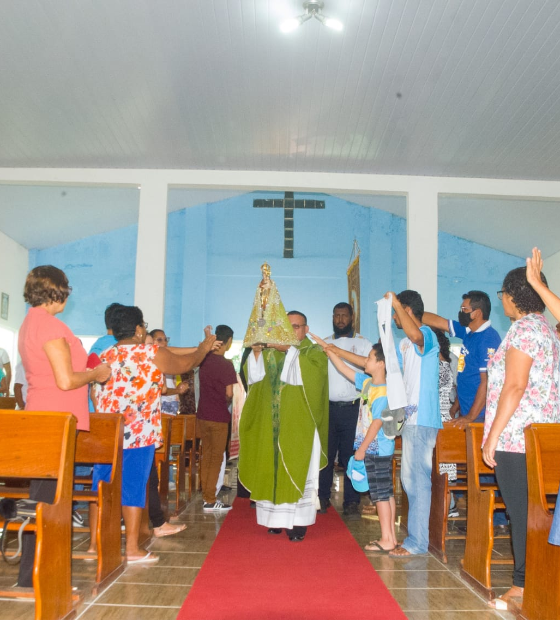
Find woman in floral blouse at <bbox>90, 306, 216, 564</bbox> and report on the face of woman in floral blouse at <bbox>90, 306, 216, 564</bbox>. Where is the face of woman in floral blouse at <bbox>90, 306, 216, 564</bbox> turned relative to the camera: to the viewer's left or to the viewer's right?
to the viewer's right

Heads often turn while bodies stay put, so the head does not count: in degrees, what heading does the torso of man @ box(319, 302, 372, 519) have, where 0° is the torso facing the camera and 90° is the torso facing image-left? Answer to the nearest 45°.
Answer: approximately 0°

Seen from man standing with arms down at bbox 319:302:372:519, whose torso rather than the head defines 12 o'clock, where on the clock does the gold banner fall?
The gold banner is roughly at 6 o'clock from the man standing with arms down.

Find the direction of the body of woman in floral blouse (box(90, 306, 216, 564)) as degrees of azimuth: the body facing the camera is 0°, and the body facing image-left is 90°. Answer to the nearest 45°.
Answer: approximately 225°

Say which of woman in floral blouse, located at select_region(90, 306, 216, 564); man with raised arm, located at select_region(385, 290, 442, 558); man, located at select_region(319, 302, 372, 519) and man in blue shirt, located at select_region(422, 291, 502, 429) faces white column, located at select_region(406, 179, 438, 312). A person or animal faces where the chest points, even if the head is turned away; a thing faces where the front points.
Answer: the woman in floral blouse

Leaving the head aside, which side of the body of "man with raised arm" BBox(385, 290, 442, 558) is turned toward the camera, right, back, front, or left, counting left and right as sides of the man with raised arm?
left

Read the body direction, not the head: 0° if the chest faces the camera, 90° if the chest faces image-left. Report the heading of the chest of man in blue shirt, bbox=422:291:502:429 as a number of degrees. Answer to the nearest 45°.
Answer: approximately 45°

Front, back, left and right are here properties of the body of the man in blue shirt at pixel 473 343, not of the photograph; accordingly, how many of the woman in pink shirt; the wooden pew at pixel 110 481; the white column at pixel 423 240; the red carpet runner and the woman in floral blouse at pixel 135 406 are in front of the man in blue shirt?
4

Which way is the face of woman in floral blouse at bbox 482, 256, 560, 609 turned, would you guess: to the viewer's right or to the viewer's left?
to the viewer's left

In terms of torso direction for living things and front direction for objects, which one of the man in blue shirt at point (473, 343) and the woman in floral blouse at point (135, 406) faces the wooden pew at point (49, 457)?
the man in blue shirt

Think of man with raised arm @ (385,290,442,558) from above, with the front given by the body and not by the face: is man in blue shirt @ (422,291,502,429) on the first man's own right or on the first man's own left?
on the first man's own right
